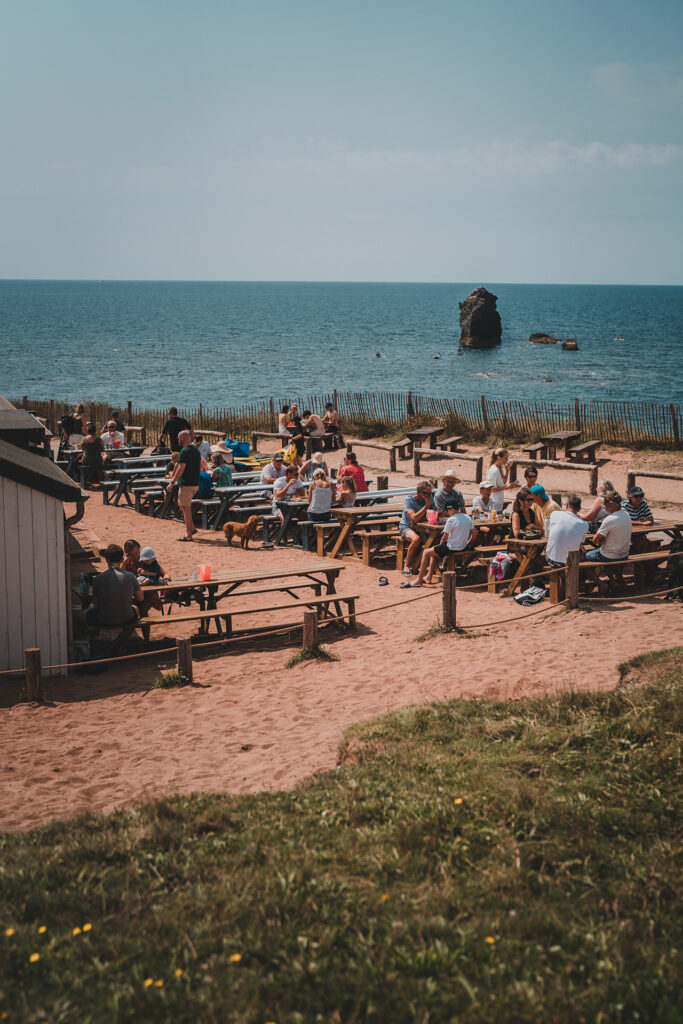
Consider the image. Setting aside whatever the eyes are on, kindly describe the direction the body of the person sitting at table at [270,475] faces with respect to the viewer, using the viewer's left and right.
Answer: facing the viewer and to the right of the viewer

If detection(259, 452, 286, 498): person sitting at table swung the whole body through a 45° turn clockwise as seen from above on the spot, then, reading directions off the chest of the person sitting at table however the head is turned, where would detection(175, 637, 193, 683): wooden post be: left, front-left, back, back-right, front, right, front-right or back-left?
front

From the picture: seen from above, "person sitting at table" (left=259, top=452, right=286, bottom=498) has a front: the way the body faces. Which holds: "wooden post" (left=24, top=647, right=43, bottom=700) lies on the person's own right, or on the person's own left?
on the person's own right

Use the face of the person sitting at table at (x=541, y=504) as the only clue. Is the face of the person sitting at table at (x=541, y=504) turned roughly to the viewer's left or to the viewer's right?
to the viewer's left

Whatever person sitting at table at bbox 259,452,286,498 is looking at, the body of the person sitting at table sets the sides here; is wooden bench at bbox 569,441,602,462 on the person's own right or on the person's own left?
on the person's own left

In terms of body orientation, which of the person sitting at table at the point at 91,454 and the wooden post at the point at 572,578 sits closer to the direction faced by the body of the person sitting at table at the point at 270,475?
the wooden post

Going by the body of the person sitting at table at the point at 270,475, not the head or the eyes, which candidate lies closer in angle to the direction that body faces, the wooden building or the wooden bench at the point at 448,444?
the wooden building

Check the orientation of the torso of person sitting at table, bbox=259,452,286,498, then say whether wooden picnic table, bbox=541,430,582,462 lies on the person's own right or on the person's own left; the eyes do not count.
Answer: on the person's own left

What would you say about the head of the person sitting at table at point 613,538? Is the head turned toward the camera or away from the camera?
away from the camera

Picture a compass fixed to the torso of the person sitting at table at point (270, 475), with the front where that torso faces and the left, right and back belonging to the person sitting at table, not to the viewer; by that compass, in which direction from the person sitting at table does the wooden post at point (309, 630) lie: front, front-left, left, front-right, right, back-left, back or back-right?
front-right

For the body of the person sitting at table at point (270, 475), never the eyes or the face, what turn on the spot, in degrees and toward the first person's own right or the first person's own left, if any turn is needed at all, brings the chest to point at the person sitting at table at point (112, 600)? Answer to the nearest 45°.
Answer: approximately 45° to the first person's own right

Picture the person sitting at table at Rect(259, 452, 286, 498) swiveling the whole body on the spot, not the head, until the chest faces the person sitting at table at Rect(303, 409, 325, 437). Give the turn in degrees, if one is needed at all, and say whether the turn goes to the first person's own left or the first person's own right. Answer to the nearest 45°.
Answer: approximately 135° to the first person's own left
